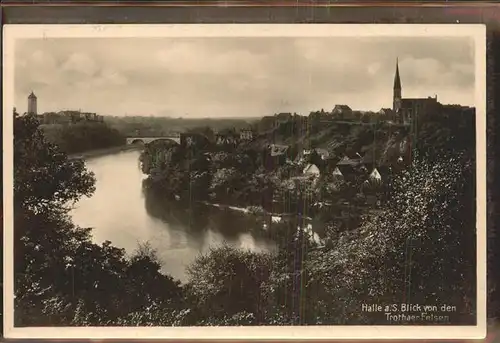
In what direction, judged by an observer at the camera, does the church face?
facing to the left of the viewer
